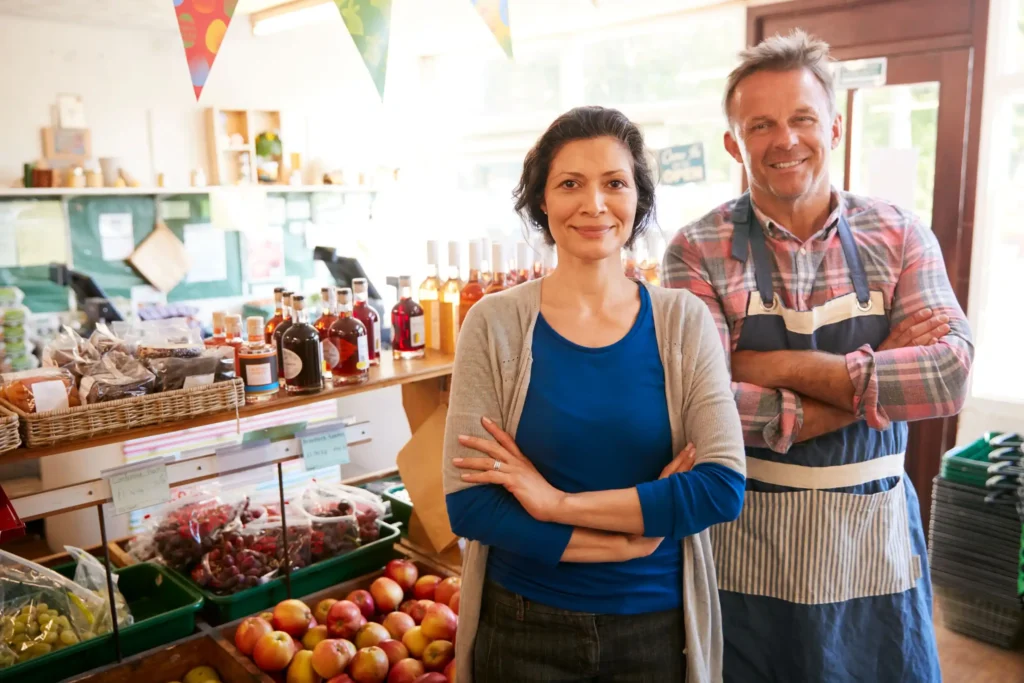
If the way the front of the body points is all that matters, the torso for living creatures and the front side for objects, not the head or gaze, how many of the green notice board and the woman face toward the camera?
2

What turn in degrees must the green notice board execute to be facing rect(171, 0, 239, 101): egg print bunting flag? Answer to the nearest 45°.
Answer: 0° — it already faces it

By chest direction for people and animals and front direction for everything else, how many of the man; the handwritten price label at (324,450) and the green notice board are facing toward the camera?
3

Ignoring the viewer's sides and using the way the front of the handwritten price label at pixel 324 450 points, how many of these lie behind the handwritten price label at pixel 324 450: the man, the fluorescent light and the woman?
1

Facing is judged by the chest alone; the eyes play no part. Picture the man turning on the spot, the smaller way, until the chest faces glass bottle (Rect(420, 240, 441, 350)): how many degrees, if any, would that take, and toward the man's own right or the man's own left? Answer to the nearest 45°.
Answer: approximately 90° to the man's own right

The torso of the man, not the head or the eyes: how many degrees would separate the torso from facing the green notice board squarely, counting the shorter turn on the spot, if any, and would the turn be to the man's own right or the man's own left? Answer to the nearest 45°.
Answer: approximately 135° to the man's own right

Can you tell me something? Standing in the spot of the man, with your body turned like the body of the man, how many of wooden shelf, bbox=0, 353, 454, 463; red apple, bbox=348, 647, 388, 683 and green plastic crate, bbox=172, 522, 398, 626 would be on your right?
3

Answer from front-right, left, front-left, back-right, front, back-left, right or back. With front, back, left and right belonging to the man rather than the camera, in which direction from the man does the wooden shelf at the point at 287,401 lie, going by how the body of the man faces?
right

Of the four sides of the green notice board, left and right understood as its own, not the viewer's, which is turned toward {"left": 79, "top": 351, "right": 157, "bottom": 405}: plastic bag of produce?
front

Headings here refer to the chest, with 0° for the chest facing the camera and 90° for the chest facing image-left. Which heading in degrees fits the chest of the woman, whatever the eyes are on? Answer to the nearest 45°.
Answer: approximately 0°
